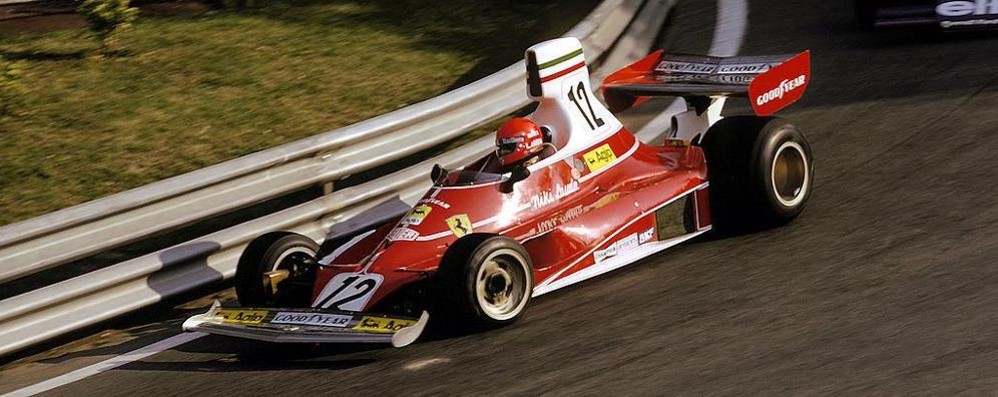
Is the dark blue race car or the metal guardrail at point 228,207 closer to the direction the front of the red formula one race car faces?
the metal guardrail

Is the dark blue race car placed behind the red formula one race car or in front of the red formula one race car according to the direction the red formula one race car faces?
behind

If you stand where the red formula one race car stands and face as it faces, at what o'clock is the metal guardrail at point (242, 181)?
The metal guardrail is roughly at 2 o'clock from the red formula one race car.

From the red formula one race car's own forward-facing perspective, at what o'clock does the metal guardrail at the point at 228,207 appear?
The metal guardrail is roughly at 2 o'clock from the red formula one race car.

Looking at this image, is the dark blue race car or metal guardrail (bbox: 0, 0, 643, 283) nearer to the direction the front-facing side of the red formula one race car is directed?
the metal guardrail

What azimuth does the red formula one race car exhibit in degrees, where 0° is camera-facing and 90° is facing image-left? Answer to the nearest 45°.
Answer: approximately 45°
